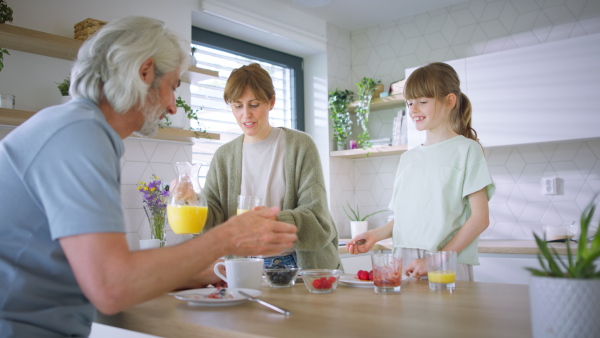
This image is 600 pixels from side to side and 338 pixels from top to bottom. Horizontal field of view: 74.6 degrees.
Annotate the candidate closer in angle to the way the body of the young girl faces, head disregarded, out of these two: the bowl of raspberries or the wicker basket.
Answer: the bowl of raspberries

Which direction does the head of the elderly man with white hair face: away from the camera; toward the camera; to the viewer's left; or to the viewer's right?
to the viewer's right

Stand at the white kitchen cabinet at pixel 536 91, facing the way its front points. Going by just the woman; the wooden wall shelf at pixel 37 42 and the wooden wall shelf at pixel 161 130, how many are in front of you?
3

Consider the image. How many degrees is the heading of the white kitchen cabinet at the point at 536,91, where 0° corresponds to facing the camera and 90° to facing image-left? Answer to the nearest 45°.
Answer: approximately 45°

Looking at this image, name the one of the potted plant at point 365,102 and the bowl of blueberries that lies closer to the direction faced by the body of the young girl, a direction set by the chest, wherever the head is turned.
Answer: the bowl of blueberries

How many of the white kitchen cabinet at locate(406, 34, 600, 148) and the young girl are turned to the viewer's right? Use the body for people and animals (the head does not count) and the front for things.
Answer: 0

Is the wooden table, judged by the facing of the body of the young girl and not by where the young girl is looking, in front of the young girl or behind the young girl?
in front

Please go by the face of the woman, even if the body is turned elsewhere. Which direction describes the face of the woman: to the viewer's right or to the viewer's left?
to the viewer's left

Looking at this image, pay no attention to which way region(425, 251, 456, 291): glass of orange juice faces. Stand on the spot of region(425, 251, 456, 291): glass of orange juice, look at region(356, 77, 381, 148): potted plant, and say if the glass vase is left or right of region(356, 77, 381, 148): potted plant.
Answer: left

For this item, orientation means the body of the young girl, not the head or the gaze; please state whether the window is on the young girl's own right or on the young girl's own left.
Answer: on the young girl's own right

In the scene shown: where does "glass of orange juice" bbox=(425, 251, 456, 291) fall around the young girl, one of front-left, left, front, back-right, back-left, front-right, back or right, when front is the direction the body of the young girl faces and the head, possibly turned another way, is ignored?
front-left

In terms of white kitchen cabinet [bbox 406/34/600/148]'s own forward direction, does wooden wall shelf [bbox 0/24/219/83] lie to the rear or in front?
in front

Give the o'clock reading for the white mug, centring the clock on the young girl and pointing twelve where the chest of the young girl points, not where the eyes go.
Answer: The white mug is roughly at 12 o'clock from the young girl.
